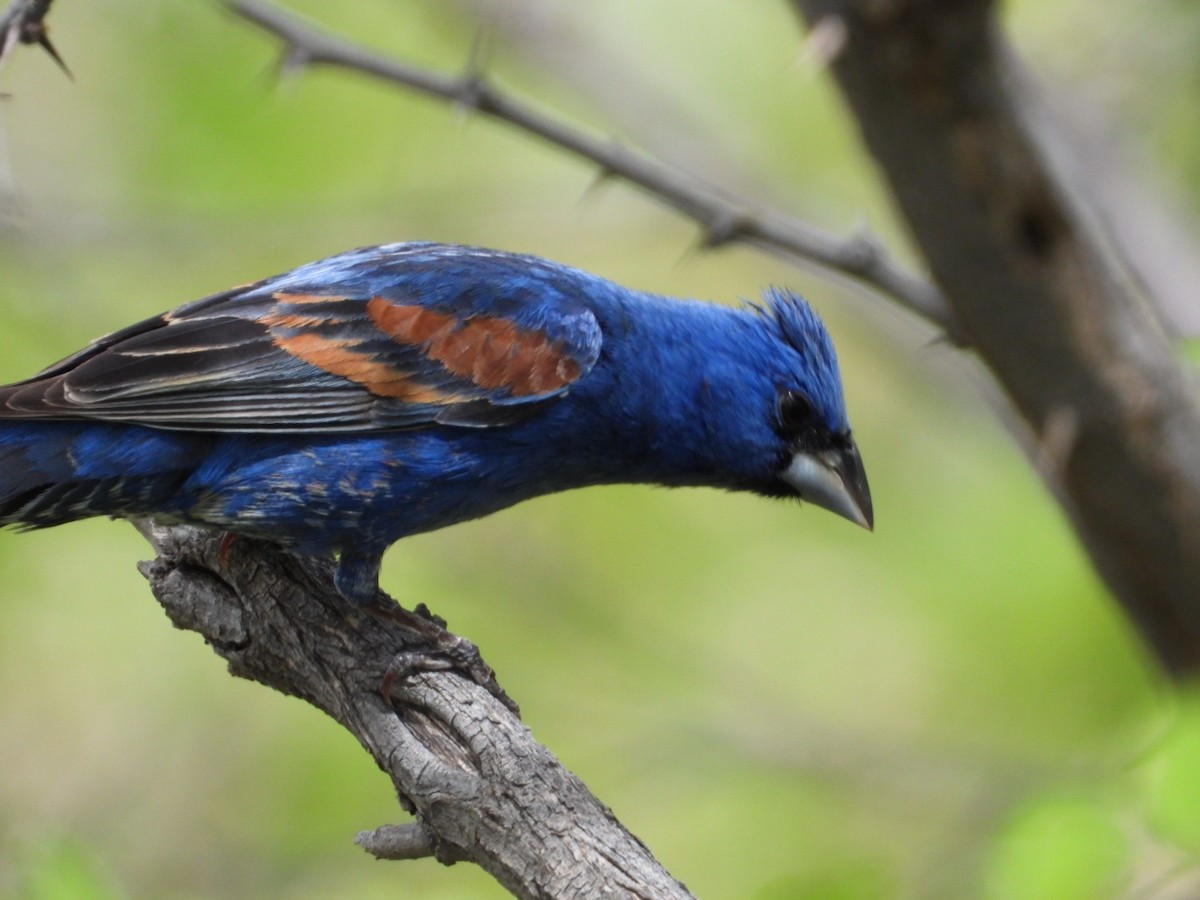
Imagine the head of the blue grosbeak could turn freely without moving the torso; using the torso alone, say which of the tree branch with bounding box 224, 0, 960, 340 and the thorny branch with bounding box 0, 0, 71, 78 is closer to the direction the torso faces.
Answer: the tree branch

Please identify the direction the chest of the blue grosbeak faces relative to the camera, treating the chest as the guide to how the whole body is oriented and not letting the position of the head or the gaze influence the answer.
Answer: to the viewer's right

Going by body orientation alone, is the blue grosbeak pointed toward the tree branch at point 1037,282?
yes
